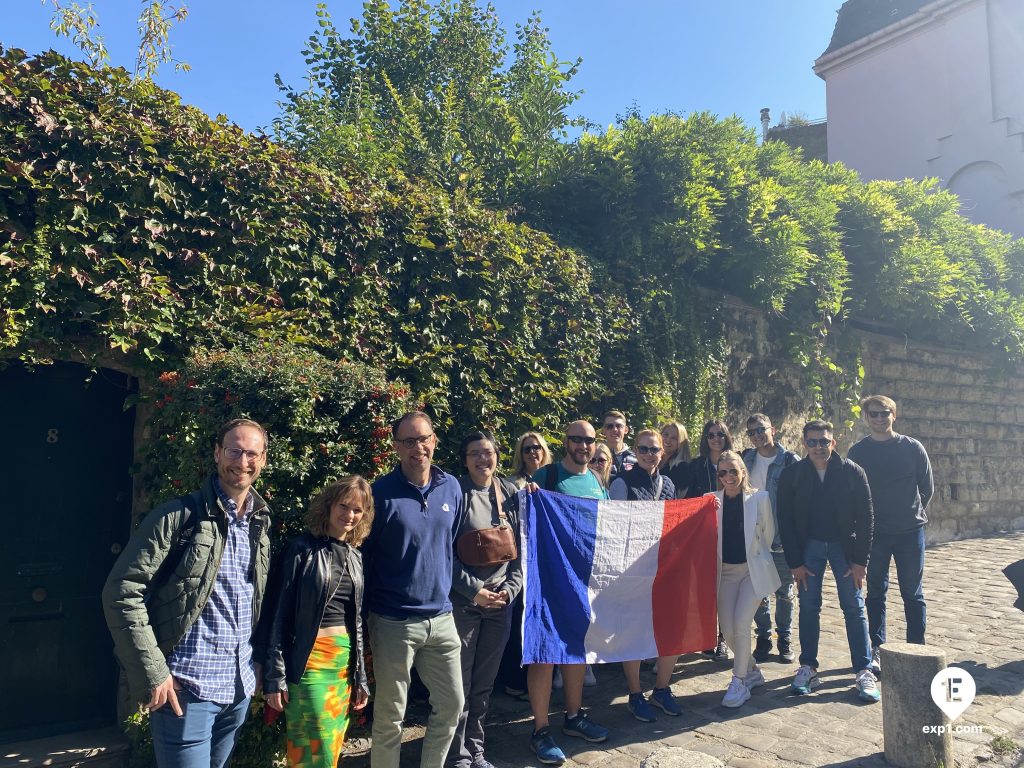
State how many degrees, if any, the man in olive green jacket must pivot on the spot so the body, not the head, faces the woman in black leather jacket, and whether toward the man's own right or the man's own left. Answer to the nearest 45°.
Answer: approximately 90° to the man's own left

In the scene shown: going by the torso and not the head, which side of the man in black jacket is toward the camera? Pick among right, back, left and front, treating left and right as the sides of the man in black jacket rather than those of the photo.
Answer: front

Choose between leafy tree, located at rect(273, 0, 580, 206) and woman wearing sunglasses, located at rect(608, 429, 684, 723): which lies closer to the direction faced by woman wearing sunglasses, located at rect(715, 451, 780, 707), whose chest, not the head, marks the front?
the woman wearing sunglasses

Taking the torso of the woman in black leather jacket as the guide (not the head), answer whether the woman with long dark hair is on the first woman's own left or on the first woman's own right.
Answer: on the first woman's own left

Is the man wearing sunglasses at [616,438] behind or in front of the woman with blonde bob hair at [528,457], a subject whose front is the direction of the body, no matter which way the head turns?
behind

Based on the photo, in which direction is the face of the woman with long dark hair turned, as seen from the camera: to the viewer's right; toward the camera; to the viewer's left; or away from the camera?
toward the camera

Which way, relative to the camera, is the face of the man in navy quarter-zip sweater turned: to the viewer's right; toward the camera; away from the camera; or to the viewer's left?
toward the camera

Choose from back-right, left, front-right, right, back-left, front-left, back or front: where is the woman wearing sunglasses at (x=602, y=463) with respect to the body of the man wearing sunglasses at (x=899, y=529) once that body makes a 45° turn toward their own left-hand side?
right

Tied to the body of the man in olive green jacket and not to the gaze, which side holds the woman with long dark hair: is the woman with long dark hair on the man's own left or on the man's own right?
on the man's own left

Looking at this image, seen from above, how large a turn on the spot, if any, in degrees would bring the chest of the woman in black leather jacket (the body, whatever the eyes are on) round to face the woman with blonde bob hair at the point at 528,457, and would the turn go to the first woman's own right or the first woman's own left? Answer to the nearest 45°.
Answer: approximately 90° to the first woman's own left

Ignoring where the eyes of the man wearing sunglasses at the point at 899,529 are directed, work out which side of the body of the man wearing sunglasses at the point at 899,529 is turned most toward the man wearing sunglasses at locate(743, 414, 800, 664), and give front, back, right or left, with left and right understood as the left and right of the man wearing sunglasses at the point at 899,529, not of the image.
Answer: right

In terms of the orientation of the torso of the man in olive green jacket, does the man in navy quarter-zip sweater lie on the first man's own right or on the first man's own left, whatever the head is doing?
on the first man's own left

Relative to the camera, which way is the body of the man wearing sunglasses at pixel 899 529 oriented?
toward the camera

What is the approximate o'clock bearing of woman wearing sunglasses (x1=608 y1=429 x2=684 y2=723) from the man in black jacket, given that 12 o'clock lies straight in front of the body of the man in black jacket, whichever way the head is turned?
The woman wearing sunglasses is roughly at 2 o'clock from the man in black jacket.

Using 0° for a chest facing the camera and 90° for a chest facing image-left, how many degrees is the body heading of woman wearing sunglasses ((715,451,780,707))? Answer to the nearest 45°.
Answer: approximately 45°

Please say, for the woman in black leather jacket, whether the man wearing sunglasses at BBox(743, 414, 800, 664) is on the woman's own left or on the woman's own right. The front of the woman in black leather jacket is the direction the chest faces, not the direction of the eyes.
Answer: on the woman's own left

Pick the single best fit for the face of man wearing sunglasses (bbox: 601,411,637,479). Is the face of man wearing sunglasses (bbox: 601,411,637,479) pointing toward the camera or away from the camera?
toward the camera
